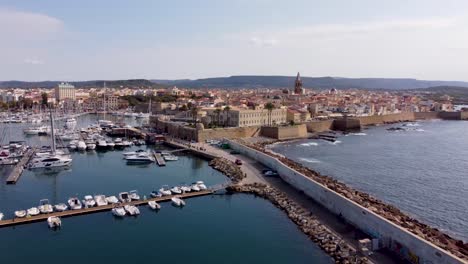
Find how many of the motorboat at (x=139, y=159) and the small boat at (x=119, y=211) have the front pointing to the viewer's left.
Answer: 1

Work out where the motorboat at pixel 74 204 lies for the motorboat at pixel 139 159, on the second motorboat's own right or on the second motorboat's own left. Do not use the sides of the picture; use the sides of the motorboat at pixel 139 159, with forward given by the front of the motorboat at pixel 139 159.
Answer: on the second motorboat's own left

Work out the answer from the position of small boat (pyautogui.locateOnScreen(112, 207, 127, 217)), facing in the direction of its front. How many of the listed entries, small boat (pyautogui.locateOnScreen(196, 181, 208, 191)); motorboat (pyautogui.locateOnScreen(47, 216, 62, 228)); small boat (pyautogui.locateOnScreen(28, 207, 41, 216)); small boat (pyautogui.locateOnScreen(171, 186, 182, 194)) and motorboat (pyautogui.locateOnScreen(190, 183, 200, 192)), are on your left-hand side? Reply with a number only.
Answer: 3

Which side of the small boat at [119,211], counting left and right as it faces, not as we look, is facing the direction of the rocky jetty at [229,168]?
left

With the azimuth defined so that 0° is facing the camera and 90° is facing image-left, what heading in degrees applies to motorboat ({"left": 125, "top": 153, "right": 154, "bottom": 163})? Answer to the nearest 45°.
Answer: approximately 90°

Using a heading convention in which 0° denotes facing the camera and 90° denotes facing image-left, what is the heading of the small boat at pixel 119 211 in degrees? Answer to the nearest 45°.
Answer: approximately 315°
